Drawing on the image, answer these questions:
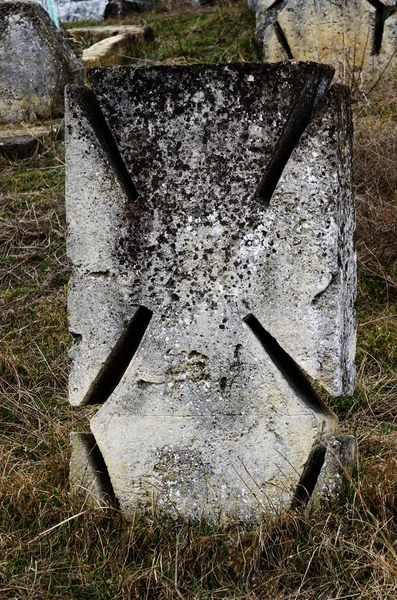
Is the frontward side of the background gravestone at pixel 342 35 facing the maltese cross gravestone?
yes

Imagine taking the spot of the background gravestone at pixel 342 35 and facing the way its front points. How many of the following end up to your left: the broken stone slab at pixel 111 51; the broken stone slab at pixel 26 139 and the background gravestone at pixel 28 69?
0

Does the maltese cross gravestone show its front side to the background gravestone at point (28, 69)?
no

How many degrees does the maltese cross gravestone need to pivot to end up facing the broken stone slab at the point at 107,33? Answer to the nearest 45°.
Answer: approximately 180°

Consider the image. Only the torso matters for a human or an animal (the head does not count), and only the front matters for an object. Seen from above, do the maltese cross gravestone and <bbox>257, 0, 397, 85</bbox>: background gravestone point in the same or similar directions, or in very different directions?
same or similar directions

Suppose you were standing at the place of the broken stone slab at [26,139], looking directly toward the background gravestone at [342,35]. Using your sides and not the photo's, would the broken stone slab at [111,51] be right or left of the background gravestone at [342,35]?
left

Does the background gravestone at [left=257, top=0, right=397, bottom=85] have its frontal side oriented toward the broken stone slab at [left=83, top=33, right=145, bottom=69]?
no

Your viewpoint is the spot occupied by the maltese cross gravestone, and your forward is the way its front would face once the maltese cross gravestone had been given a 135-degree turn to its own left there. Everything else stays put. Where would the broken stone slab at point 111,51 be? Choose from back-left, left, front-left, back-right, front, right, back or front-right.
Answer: front-left

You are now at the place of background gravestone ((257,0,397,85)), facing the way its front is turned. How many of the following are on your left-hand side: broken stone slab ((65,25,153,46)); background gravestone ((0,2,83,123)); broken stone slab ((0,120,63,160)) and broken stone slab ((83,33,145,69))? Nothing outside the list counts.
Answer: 0

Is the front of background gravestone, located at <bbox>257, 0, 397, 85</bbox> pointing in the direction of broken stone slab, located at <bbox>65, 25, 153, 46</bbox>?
no

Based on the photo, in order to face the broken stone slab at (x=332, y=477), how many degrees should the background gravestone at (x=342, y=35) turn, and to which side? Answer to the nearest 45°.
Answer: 0° — it already faces it

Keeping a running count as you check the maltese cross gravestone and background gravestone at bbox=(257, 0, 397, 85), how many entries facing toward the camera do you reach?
2

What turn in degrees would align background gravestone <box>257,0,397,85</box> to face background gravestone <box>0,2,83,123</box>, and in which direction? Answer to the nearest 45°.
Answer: approximately 90° to its right

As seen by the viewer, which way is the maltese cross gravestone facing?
toward the camera

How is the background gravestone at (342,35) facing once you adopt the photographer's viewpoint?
facing the viewer

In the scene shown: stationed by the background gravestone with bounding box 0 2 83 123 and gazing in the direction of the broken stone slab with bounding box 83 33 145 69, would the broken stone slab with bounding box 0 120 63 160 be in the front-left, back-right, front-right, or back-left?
back-right
